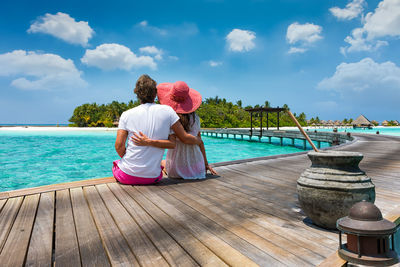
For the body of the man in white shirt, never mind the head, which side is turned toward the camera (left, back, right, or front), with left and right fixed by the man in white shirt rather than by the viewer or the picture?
back

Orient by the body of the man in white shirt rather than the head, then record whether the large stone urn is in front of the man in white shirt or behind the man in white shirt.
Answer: behind

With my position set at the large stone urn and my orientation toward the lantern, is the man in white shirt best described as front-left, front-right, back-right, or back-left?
back-right

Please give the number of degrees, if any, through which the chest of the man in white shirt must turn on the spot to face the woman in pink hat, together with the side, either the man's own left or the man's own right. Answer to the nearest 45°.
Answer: approximately 45° to the man's own right

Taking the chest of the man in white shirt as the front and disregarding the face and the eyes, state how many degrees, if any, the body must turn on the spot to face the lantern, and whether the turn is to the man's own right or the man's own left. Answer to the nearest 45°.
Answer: approximately 135° to the man's own right

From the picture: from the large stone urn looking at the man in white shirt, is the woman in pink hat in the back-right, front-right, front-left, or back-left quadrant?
front-right

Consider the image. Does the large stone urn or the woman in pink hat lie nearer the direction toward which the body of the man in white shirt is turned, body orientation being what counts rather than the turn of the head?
the woman in pink hat

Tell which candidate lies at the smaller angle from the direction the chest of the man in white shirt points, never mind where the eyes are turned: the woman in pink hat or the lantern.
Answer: the woman in pink hat

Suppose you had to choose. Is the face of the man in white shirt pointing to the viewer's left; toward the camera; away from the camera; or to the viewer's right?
away from the camera
